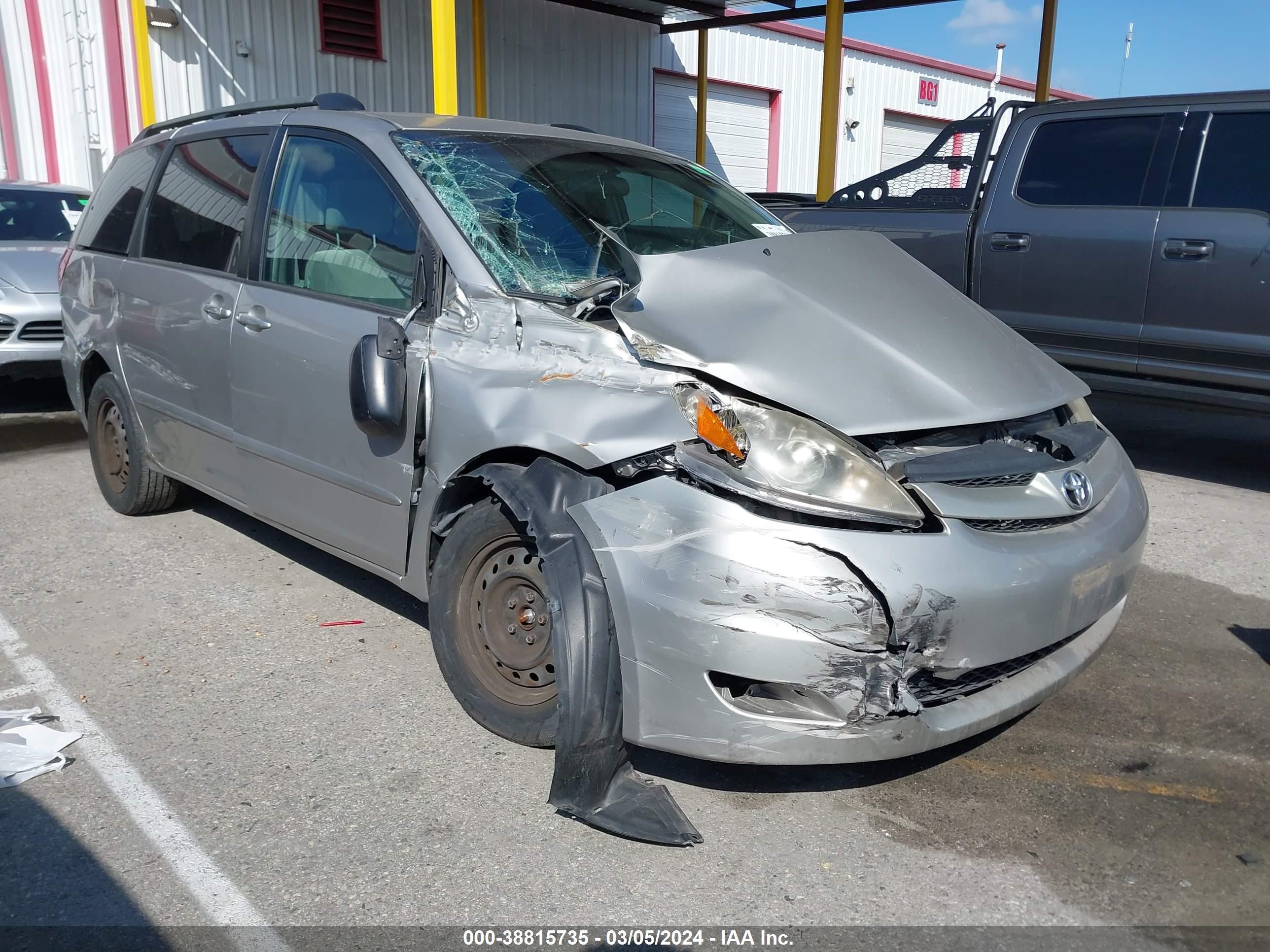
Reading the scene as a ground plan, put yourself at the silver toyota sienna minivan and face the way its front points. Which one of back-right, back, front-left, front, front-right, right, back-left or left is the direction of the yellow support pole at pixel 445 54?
back-left

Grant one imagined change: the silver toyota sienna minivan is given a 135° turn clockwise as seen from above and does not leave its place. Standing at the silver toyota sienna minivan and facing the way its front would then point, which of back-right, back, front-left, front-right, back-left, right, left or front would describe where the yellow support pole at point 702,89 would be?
right

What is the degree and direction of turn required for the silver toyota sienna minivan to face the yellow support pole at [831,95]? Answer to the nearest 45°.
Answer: approximately 135° to its left

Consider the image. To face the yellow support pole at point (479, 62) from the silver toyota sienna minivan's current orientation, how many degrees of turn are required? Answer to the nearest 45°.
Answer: approximately 135° to its left

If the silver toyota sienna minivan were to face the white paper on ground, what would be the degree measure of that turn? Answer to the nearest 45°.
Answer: approximately 135° to its right

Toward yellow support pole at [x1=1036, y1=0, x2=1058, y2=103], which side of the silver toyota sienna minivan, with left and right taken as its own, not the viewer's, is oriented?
left

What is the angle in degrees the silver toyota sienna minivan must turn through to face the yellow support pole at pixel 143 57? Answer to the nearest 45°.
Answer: approximately 180°

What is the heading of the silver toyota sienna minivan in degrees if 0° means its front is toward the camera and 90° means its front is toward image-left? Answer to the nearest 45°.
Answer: approximately 315°
